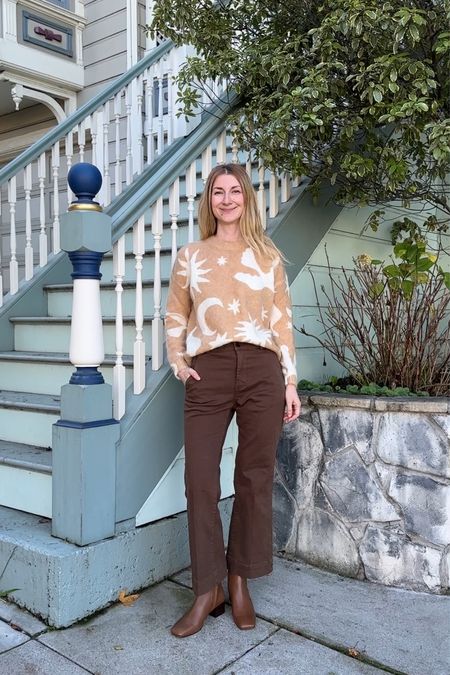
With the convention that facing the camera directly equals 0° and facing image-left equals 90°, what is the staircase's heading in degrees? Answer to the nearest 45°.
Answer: approximately 45°

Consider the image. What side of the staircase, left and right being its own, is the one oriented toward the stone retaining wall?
left

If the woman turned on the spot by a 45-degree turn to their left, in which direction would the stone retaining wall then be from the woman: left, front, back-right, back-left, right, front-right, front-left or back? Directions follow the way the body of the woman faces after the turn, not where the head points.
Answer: left

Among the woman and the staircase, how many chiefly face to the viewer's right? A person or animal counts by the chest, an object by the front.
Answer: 0

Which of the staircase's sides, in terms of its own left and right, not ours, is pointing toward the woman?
left

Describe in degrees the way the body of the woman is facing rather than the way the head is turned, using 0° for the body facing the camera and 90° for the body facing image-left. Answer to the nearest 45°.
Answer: approximately 0°
